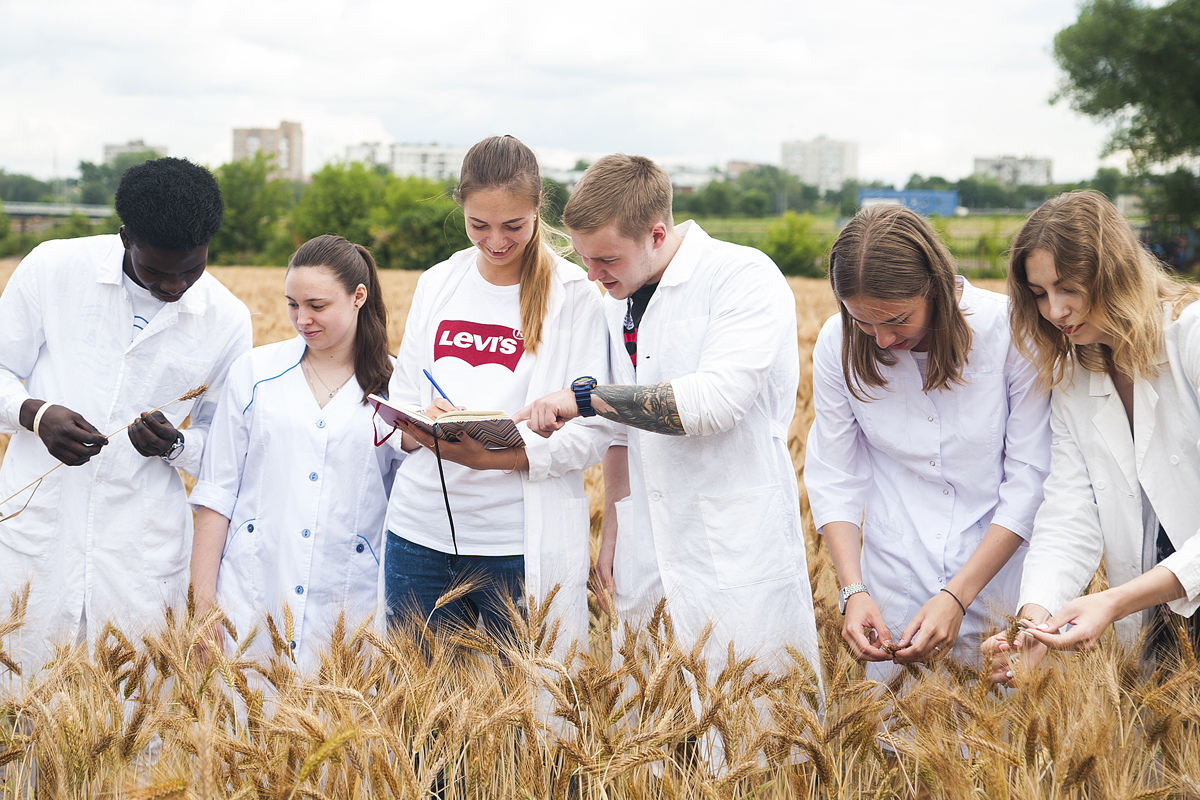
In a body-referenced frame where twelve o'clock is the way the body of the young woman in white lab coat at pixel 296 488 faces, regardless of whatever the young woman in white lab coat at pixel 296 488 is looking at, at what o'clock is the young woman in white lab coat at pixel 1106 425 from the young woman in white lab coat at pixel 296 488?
the young woman in white lab coat at pixel 1106 425 is roughly at 10 o'clock from the young woman in white lab coat at pixel 296 488.

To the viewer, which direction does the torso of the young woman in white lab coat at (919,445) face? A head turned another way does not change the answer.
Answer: toward the camera

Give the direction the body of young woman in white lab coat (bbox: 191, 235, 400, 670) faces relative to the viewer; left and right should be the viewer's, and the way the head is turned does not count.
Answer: facing the viewer

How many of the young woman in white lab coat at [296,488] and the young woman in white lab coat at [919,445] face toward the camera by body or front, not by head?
2

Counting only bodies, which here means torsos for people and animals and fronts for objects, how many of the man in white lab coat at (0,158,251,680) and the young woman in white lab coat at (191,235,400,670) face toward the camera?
2

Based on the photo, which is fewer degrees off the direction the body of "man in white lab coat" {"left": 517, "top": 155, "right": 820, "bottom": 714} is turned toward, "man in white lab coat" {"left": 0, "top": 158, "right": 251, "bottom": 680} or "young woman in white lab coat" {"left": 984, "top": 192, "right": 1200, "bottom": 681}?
the man in white lab coat

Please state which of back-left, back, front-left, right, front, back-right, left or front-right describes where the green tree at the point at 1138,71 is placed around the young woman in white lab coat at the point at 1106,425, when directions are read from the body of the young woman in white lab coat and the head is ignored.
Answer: back-right

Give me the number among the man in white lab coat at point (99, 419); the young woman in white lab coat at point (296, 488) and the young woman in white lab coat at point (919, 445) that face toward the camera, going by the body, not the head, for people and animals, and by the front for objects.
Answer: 3

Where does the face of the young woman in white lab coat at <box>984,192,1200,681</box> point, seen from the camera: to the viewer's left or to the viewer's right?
to the viewer's left

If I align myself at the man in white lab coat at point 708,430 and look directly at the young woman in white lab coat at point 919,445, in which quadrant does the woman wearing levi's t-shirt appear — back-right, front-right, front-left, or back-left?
back-left

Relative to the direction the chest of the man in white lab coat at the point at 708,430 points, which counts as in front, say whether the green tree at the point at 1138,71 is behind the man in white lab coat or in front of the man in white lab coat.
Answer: behind

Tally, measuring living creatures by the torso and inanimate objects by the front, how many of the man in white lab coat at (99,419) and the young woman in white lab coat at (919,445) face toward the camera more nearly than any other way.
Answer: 2

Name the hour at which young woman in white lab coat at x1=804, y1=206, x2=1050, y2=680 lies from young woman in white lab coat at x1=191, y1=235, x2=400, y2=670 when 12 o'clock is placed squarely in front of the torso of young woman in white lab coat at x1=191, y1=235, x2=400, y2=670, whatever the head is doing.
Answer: young woman in white lab coat at x1=804, y1=206, x2=1050, y2=680 is roughly at 10 o'clock from young woman in white lab coat at x1=191, y1=235, x2=400, y2=670.

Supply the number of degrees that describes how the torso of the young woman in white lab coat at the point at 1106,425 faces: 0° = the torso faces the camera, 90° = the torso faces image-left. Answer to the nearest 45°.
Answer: approximately 45°

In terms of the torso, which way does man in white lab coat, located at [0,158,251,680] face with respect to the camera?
toward the camera
